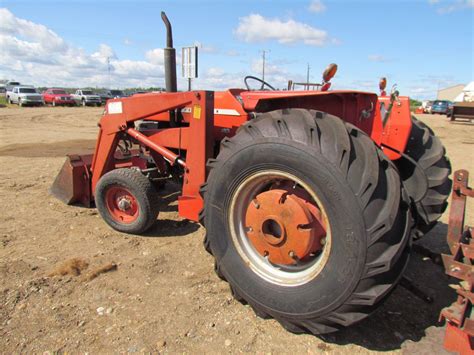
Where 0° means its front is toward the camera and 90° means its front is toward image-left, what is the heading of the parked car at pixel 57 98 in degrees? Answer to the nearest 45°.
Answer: approximately 315°

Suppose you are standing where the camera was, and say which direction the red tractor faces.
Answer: facing away from the viewer and to the left of the viewer

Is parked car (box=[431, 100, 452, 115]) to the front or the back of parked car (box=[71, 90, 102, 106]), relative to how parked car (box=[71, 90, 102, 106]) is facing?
to the front

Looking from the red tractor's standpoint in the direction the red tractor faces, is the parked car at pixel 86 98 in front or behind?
in front

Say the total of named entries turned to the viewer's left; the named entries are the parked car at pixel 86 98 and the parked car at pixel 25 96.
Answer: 0

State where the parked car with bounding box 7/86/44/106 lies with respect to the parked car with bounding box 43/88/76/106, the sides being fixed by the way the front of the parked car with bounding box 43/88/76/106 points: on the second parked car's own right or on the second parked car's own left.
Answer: on the second parked car's own right
